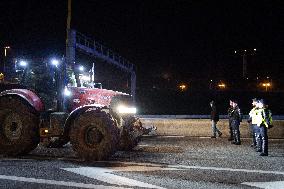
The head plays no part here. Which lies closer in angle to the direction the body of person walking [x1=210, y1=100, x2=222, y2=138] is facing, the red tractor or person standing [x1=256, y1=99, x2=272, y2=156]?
the red tractor

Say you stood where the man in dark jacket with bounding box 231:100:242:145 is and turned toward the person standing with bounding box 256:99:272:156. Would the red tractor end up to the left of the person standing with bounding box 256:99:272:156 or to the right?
right

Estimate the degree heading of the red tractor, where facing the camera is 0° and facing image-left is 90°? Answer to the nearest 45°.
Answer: approximately 315°

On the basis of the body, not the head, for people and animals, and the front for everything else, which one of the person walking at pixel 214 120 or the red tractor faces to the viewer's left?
the person walking

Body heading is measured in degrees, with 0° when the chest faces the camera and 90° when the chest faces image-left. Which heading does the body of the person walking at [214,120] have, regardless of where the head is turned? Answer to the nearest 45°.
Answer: approximately 90°

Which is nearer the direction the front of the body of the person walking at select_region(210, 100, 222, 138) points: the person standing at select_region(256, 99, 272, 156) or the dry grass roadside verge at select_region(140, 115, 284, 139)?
the dry grass roadside verge

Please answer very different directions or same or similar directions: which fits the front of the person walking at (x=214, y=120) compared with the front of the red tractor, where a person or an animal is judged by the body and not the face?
very different directions

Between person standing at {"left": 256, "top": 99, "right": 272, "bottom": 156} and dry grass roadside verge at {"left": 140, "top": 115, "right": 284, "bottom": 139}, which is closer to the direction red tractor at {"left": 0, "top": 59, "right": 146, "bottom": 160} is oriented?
the person standing

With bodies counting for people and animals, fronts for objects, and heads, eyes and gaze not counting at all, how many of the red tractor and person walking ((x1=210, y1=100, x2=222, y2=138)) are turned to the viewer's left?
1

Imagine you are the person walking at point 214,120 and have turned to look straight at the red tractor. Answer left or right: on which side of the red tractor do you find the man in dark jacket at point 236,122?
left
